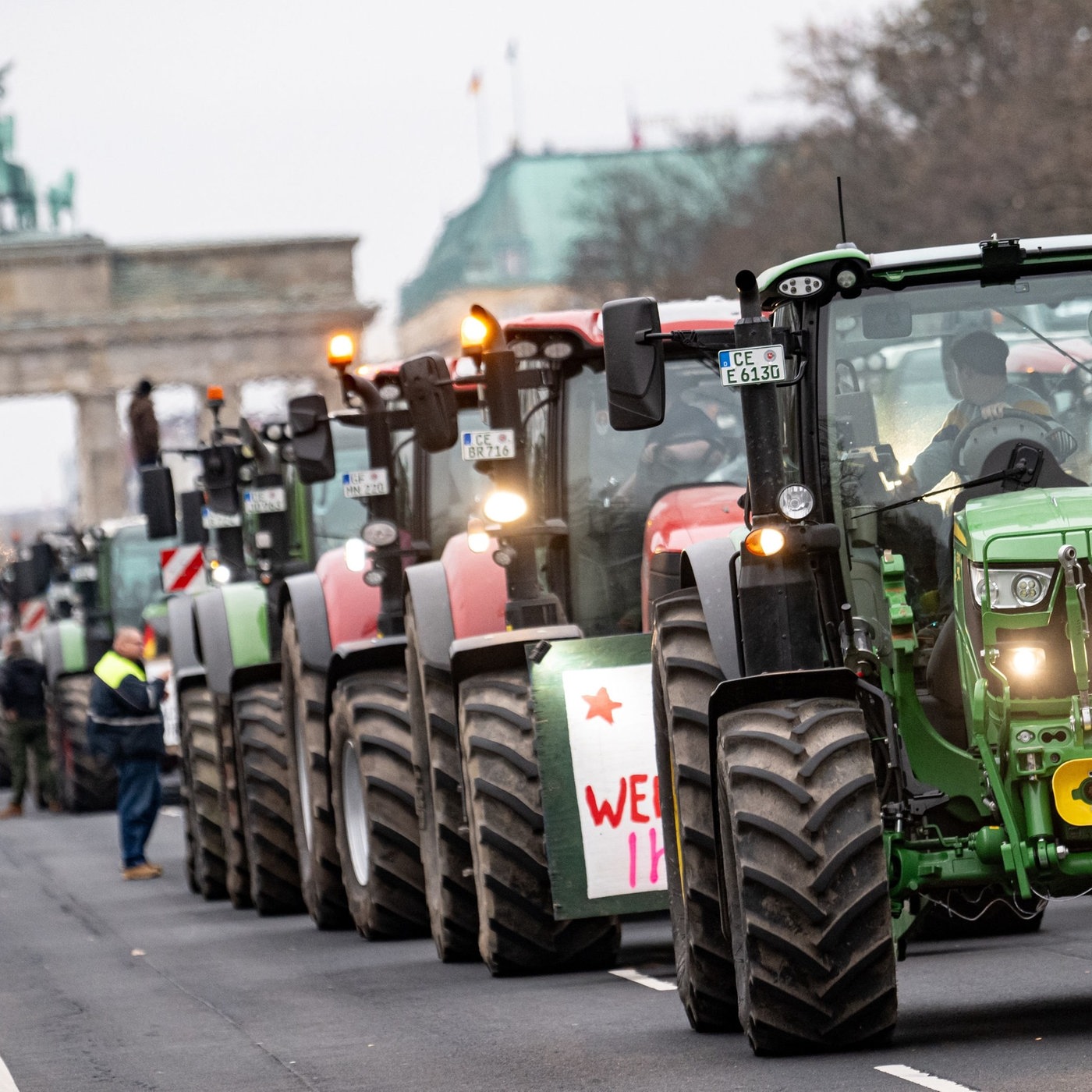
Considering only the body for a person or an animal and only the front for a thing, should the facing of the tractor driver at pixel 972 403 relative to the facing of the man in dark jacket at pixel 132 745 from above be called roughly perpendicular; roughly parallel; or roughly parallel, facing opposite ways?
roughly perpendicular

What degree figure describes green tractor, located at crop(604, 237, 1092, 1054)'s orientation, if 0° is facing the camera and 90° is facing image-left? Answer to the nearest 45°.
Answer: approximately 0°

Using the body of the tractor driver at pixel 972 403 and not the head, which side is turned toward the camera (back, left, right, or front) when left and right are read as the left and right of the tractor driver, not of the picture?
front

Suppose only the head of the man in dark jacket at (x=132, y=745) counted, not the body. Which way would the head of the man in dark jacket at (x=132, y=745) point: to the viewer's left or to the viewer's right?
to the viewer's right

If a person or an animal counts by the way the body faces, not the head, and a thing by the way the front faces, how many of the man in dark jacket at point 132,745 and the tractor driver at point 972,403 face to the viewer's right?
1

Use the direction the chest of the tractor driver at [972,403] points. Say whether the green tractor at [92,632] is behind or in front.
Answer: behind

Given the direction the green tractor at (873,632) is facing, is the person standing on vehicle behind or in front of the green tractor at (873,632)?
behind

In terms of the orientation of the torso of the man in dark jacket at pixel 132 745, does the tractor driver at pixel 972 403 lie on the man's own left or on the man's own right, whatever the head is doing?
on the man's own right

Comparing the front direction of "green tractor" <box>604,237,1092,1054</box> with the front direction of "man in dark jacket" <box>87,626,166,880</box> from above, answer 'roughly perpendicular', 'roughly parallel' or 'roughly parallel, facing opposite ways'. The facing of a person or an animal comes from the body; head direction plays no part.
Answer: roughly perpendicular

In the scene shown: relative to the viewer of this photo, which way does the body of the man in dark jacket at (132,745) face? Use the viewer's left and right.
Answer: facing to the right of the viewer

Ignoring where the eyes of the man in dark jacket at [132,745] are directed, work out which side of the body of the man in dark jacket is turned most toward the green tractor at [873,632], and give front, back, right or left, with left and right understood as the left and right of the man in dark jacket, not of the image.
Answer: right
